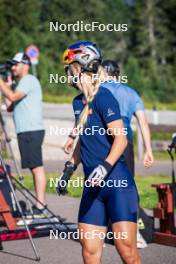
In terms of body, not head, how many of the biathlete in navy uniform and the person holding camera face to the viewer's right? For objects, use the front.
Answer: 0

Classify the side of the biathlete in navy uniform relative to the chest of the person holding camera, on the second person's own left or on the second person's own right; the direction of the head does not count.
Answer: on the second person's own left

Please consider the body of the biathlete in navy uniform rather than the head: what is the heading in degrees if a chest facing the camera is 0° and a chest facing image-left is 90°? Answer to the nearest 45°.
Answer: approximately 45°

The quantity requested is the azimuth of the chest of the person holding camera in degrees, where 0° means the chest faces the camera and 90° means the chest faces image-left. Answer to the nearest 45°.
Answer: approximately 90°

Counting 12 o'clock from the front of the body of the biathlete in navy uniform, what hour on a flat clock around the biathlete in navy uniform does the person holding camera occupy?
The person holding camera is roughly at 4 o'clock from the biathlete in navy uniform.
